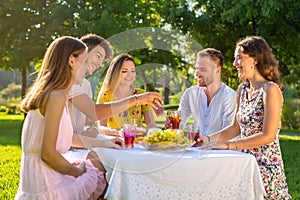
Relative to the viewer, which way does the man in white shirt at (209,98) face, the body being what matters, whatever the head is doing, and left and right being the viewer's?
facing the viewer and to the left of the viewer

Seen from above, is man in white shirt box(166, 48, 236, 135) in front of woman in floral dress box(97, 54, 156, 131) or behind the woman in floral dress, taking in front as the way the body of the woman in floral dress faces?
in front

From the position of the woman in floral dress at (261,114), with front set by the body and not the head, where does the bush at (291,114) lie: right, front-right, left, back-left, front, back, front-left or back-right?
back-right

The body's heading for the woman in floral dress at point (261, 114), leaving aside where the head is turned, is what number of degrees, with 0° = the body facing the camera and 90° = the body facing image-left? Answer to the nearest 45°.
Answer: approximately 45°

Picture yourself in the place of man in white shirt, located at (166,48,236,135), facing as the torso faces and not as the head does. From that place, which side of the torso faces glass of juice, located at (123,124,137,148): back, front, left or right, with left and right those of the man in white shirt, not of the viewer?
front

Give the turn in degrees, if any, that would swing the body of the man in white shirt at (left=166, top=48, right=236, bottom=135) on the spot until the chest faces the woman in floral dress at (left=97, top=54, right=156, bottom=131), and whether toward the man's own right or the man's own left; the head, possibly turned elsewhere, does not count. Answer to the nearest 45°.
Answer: approximately 45° to the man's own right

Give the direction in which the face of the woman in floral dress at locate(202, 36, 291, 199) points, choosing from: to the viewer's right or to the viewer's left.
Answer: to the viewer's left

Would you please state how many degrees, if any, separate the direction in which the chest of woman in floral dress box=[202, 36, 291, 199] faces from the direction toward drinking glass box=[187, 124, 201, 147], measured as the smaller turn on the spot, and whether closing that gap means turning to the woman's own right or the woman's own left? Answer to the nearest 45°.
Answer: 0° — they already face it

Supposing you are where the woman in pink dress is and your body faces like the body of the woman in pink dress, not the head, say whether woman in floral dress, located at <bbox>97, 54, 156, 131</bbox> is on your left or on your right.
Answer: on your left

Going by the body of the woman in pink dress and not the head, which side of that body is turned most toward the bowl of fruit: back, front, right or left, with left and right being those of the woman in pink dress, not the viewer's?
front

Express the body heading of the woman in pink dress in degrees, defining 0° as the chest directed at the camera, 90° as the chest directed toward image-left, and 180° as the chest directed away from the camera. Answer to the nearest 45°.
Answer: approximately 270°

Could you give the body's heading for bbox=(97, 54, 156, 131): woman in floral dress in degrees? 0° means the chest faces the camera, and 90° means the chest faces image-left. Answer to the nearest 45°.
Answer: approximately 315°

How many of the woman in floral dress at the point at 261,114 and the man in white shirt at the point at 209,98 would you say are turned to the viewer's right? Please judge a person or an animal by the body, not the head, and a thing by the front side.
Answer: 0

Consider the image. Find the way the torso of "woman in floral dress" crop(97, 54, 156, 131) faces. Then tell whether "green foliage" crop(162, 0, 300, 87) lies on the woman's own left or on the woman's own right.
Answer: on the woman's own left
